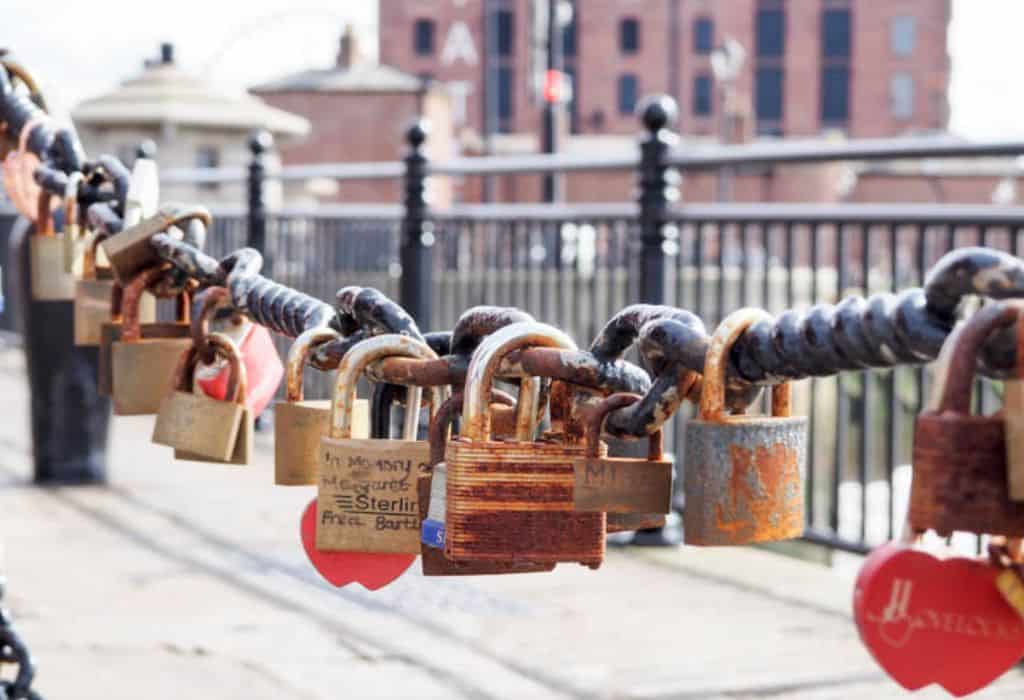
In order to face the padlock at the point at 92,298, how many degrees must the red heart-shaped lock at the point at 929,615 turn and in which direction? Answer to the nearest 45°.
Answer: approximately 135° to its right

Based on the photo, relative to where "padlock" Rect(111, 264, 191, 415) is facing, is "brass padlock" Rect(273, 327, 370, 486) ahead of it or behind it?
ahead

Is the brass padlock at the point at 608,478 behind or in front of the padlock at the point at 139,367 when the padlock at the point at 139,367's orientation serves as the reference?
in front

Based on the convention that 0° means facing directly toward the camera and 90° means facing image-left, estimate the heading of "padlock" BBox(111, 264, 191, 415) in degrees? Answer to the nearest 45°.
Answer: approximately 0°

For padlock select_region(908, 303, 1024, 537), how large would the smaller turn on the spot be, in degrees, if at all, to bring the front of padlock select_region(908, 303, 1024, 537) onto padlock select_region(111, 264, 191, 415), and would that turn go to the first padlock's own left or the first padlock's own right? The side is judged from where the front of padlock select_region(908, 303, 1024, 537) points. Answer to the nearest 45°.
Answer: approximately 135° to the first padlock's own right

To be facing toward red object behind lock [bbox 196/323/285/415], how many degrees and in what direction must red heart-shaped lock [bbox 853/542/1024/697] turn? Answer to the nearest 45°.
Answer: approximately 135° to its right
